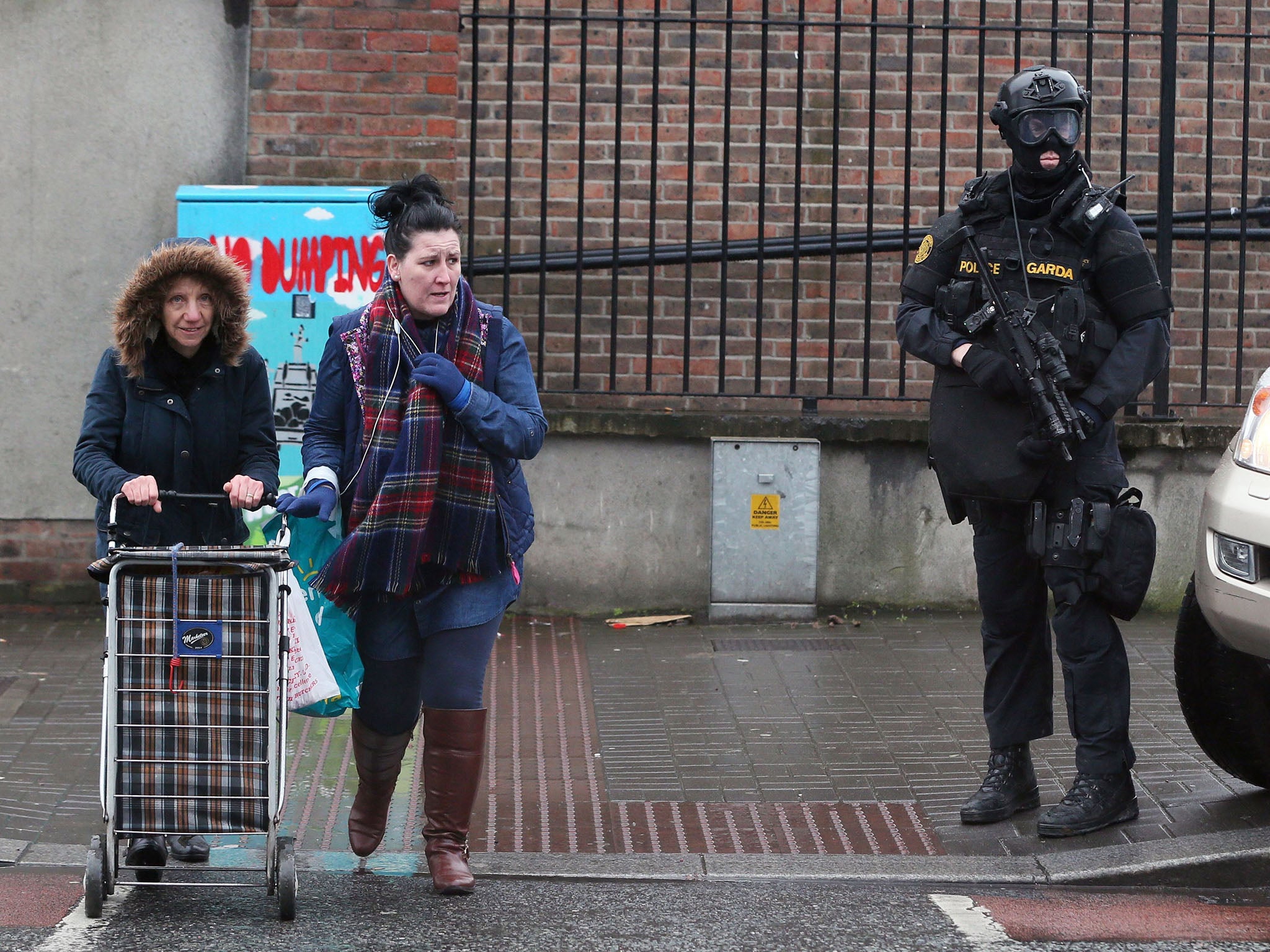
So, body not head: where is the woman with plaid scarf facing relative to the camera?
toward the camera

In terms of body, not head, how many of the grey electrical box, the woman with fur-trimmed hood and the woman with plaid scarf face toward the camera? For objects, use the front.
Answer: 3

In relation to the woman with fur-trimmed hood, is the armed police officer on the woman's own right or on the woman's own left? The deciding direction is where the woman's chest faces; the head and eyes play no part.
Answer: on the woman's own left

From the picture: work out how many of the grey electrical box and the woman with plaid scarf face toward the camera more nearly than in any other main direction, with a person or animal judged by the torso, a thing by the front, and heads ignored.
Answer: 2

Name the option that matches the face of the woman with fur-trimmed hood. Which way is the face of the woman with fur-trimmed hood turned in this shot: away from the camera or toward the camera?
toward the camera

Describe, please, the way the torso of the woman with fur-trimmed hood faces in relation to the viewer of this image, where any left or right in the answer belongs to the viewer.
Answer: facing the viewer

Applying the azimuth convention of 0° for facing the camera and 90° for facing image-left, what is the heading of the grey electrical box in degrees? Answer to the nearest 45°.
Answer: approximately 0°

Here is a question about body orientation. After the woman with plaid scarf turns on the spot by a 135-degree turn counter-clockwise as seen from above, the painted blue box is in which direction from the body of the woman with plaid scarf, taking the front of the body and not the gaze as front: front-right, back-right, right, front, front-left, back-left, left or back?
front-left

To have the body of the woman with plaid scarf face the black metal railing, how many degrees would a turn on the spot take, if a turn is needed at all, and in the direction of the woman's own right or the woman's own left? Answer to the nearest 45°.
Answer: approximately 180°

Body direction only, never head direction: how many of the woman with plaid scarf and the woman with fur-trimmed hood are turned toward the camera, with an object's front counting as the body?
2

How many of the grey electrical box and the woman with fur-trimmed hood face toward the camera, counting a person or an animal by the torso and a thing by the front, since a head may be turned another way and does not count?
2

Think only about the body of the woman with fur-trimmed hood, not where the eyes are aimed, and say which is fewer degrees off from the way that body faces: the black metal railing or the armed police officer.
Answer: the armed police officer
